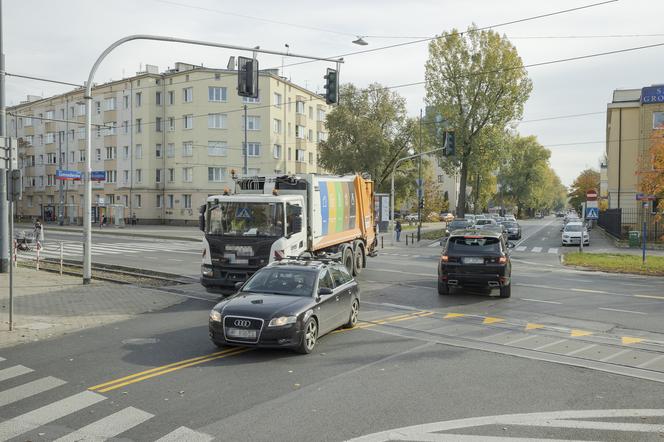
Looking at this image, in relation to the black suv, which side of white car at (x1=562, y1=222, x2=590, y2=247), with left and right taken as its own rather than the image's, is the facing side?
front

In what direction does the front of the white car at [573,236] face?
toward the camera

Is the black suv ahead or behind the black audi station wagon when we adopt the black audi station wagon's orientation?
behind

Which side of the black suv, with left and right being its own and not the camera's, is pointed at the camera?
back

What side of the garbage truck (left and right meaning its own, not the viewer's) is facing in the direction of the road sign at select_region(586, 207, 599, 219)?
back

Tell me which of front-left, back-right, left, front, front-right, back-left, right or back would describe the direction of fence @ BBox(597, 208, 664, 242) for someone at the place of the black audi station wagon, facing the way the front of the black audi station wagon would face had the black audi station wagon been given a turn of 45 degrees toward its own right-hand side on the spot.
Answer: back-right

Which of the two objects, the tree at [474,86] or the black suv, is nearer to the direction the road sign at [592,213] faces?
the black suv

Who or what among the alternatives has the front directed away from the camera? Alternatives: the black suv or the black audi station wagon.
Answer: the black suv

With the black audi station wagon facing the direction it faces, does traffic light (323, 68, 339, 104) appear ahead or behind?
behind

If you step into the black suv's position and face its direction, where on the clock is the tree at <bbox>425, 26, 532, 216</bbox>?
The tree is roughly at 12 o'clock from the black suv.

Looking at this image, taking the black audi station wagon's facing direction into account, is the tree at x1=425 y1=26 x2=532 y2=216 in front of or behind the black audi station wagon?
behind

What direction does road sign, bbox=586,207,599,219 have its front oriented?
toward the camera

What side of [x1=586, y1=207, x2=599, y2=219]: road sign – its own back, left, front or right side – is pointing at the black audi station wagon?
front

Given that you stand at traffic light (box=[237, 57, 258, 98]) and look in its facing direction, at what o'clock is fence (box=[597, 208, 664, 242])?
The fence is roughly at 3 o'clock from the traffic light.

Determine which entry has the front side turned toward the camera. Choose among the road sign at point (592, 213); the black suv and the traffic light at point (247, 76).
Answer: the road sign
